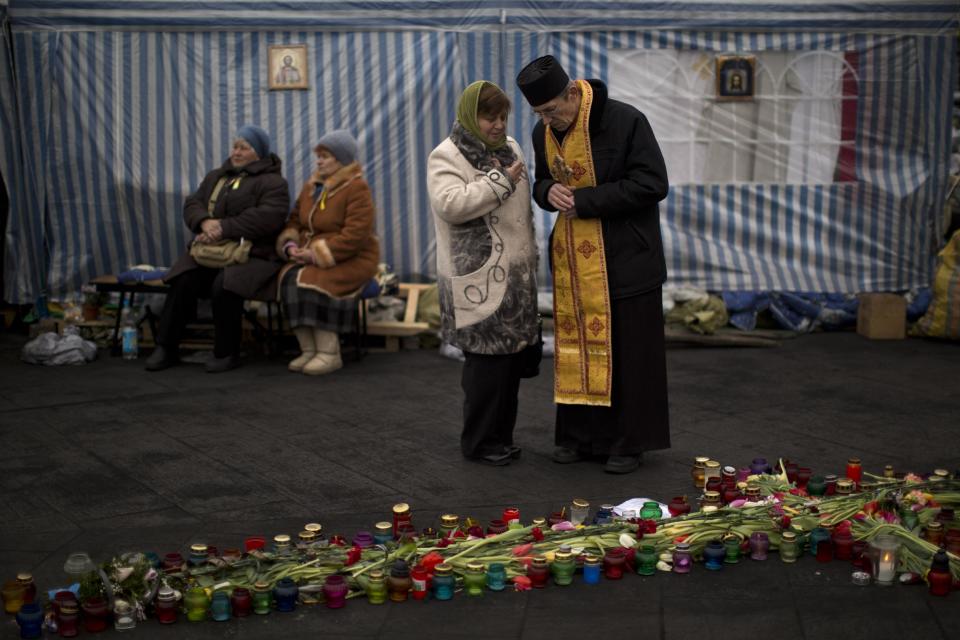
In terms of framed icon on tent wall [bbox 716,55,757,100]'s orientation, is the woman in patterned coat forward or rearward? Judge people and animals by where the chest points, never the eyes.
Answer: forward

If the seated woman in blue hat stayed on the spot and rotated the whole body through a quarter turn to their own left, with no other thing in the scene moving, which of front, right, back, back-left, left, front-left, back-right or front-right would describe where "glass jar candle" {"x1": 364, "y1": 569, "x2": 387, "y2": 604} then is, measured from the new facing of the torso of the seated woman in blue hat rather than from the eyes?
front-right

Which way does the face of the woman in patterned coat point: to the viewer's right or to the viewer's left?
to the viewer's right

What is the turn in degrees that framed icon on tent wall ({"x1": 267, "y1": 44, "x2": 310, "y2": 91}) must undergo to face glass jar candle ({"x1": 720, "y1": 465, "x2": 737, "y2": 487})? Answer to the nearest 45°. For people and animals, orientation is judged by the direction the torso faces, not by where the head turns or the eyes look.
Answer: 0° — it already faces it

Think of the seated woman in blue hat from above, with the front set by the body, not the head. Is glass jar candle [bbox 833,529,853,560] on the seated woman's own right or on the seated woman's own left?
on the seated woman's own left

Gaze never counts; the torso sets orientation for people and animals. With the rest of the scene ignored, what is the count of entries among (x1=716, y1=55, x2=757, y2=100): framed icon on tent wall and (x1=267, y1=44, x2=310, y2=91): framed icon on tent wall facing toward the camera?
2

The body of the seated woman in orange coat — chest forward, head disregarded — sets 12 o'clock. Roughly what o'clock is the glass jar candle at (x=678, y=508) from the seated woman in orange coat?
The glass jar candle is roughly at 10 o'clock from the seated woman in orange coat.

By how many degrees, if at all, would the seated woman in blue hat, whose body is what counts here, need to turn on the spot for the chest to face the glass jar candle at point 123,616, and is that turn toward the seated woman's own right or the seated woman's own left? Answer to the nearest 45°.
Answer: approximately 45° to the seated woman's own left

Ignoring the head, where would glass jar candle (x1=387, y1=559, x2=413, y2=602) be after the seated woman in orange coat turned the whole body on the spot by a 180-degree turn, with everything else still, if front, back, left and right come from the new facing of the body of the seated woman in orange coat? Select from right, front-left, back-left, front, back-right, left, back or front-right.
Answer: back-right

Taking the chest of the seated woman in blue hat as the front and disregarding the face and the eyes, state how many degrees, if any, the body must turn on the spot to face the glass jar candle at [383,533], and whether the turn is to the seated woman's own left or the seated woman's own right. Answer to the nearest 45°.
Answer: approximately 45° to the seated woman's own left

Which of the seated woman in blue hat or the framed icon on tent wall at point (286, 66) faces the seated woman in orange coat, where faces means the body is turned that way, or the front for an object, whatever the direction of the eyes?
the framed icon on tent wall

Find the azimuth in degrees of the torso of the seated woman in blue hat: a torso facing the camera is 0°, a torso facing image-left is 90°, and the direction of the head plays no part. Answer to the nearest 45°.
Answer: approximately 45°

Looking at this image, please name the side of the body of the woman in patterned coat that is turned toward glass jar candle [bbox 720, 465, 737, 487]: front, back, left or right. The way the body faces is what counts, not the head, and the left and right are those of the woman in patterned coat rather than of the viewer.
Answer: front

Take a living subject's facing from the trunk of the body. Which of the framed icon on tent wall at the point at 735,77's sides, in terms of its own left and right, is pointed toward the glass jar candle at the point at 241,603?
front

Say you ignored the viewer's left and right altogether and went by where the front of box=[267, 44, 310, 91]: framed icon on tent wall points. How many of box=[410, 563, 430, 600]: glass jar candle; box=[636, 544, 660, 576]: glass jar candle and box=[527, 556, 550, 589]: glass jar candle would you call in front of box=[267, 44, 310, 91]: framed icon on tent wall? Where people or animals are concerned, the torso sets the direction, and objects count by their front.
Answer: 3

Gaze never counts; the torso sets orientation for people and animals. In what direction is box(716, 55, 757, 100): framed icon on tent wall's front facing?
toward the camera
